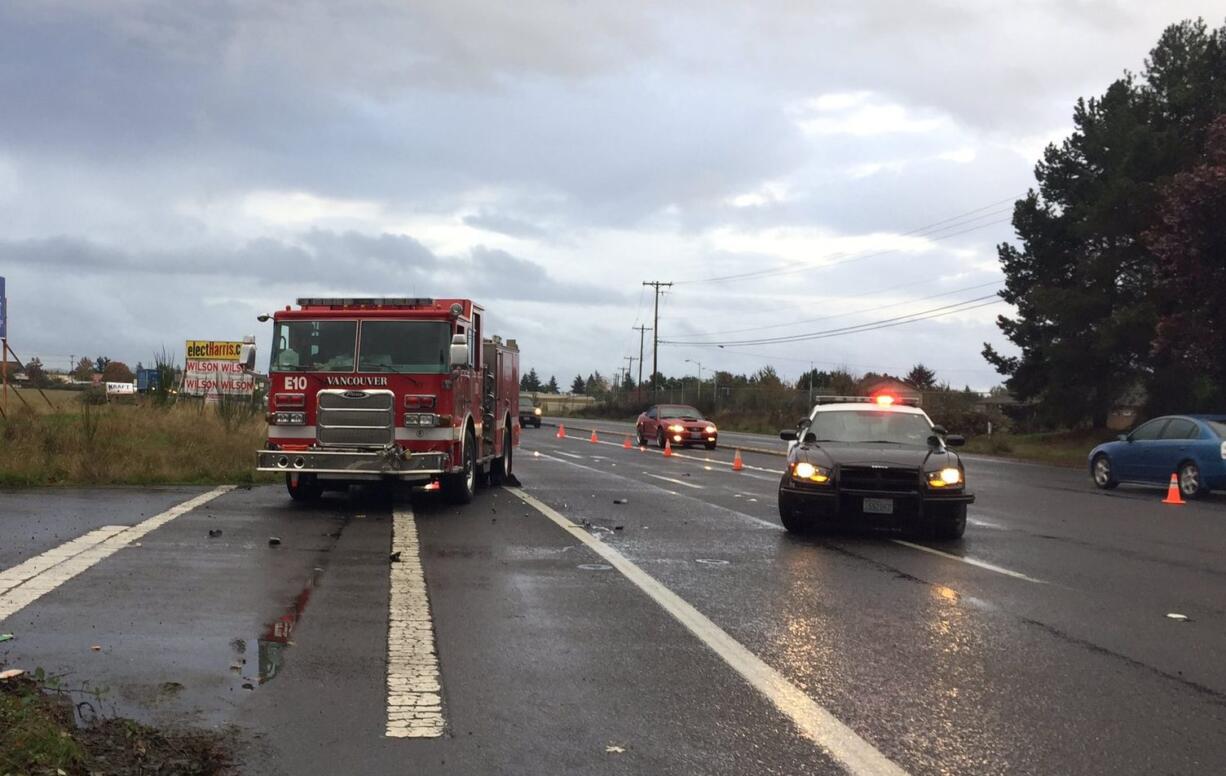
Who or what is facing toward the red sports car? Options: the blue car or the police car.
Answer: the blue car

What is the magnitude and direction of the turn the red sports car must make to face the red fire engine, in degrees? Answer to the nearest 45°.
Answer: approximately 45° to its right

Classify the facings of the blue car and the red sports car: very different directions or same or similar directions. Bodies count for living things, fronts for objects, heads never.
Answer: very different directions

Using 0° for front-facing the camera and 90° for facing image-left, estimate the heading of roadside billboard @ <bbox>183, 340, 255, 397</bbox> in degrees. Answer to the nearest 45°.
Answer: approximately 0°

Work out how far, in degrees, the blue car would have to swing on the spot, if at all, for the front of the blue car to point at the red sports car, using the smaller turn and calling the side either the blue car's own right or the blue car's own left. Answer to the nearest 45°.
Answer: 0° — it already faces it

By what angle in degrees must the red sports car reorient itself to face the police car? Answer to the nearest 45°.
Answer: approximately 45° to its right

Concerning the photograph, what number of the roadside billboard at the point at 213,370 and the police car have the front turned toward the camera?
2

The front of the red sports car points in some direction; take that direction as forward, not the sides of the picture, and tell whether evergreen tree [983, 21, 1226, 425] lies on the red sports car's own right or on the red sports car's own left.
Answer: on the red sports car's own left

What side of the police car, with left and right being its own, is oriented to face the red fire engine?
right

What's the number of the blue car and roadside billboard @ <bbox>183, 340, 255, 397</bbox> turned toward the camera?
1

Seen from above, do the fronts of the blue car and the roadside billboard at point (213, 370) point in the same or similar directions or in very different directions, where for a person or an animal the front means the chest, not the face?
very different directions
